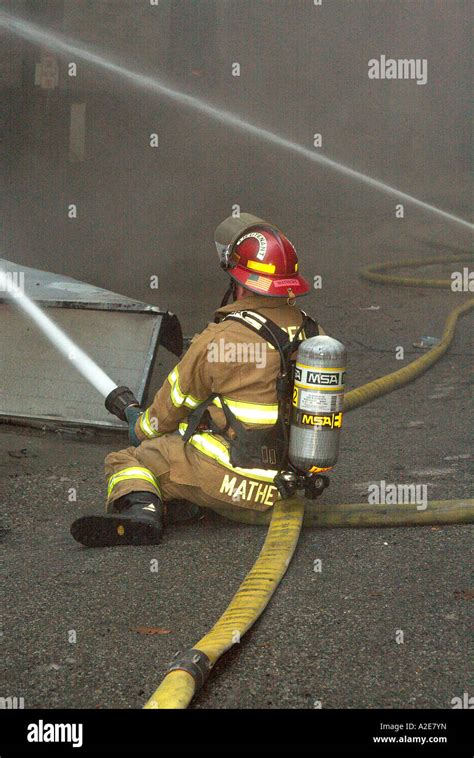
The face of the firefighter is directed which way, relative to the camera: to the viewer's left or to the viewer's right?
to the viewer's left

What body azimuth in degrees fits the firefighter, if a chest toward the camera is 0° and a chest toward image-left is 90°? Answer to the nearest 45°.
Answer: approximately 135°
